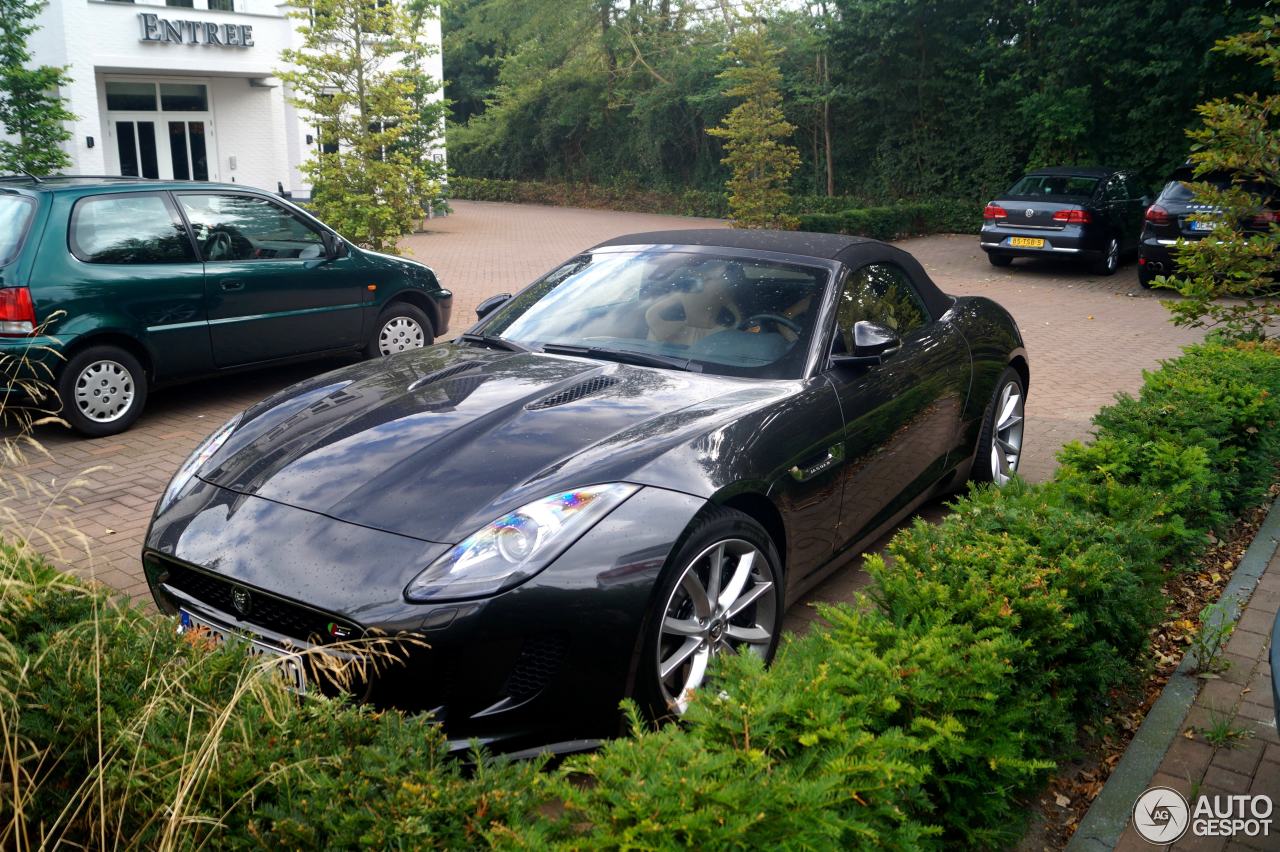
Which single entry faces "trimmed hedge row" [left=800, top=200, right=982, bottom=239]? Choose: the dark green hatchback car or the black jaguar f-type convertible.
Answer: the dark green hatchback car

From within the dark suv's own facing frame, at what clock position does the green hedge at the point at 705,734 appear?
The green hedge is roughly at 6 o'clock from the dark suv.

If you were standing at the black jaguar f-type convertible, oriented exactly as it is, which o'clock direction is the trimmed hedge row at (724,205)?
The trimmed hedge row is roughly at 5 o'clock from the black jaguar f-type convertible.

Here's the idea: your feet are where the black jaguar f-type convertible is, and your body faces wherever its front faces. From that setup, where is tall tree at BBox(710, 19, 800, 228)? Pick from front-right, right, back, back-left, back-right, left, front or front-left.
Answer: back-right

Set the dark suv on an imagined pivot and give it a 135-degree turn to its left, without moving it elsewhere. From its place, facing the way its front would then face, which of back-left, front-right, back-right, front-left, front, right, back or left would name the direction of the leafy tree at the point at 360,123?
front

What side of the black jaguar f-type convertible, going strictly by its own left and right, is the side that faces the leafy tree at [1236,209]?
back

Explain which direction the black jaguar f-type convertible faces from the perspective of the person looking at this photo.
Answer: facing the viewer and to the left of the viewer

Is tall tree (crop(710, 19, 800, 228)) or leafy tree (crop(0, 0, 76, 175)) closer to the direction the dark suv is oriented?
the tall tree

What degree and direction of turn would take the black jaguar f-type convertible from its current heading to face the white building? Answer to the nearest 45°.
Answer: approximately 135° to its right

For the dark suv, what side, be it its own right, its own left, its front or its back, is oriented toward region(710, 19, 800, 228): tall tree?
left

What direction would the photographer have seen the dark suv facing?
facing away from the viewer

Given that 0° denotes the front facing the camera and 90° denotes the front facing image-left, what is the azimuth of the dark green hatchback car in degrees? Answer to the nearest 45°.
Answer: approximately 225°

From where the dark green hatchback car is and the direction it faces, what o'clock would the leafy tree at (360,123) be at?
The leafy tree is roughly at 11 o'clock from the dark green hatchback car.

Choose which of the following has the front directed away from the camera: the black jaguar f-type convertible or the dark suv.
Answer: the dark suv
